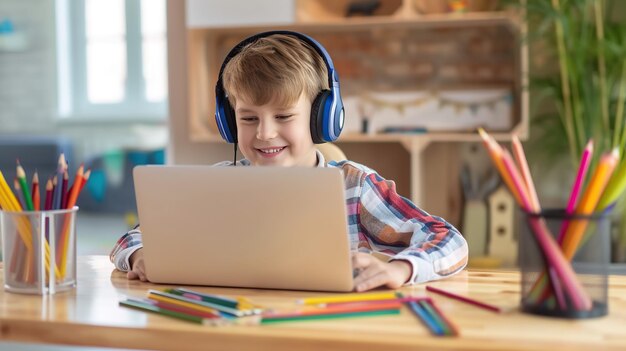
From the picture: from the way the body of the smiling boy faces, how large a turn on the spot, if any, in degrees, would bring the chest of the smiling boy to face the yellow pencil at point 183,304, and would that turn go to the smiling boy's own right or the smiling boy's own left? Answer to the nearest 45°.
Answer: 0° — they already face it

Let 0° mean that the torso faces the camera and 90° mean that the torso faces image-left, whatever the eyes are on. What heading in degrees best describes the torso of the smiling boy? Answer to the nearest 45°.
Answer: approximately 0°

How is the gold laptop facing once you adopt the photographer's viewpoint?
facing away from the viewer

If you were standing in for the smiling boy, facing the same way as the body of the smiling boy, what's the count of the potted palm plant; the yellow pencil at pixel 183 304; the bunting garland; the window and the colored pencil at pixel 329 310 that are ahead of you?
2

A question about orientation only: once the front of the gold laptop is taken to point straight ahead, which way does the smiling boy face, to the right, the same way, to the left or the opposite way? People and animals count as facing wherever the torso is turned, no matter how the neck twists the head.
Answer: the opposite way

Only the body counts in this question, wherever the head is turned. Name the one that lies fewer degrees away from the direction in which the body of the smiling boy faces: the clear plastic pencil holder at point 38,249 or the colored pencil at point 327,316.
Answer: the colored pencil

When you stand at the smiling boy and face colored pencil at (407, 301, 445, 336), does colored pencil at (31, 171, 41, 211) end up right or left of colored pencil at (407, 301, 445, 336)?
right

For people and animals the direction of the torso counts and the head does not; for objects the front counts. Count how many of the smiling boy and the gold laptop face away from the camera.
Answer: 1
